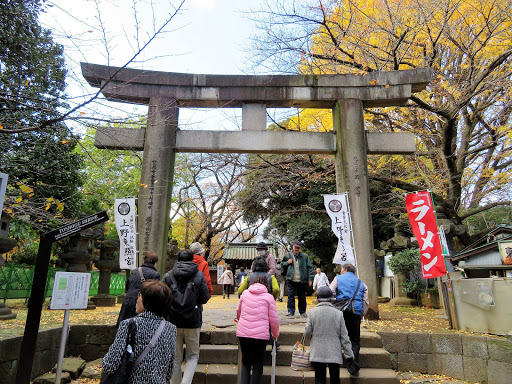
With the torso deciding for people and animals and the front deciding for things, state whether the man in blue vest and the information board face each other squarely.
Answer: no

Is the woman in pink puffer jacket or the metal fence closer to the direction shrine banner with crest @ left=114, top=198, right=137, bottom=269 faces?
the woman in pink puffer jacket

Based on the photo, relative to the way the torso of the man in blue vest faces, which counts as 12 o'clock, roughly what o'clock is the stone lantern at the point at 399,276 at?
The stone lantern is roughly at 2 o'clock from the man in blue vest.

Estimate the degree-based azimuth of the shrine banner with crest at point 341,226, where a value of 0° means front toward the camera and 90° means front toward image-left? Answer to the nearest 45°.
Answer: approximately 0°

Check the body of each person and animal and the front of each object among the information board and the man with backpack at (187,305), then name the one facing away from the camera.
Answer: the man with backpack

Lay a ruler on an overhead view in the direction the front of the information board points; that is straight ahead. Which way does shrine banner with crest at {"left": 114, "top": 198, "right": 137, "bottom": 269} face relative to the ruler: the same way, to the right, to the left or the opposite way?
the same way

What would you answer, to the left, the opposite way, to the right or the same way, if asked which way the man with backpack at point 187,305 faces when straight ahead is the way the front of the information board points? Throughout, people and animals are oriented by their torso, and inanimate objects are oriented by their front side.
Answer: the opposite way

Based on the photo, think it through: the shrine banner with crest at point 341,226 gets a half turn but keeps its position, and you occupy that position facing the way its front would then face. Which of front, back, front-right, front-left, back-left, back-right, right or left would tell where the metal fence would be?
left

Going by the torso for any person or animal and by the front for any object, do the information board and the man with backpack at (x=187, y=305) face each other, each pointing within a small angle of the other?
no

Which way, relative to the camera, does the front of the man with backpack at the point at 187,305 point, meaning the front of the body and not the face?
away from the camera

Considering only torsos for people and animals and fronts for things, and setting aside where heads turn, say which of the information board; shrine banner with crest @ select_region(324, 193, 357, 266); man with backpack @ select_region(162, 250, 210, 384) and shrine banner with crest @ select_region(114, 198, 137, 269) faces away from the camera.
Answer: the man with backpack

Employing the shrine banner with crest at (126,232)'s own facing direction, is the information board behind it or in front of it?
in front

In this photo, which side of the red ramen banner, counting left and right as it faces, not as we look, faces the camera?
front

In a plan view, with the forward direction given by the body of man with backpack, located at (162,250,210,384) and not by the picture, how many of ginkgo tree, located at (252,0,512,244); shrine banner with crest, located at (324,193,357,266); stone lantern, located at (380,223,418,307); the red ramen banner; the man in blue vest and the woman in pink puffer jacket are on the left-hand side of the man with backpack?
0

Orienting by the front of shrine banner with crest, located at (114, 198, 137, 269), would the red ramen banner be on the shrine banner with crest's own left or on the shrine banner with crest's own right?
on the shrine banner with crest's own left

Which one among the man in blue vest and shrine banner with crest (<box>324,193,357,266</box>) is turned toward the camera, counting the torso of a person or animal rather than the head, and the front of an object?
the shrine banner with crest

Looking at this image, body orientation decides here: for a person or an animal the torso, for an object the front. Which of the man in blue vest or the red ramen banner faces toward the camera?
the red ramen banner
